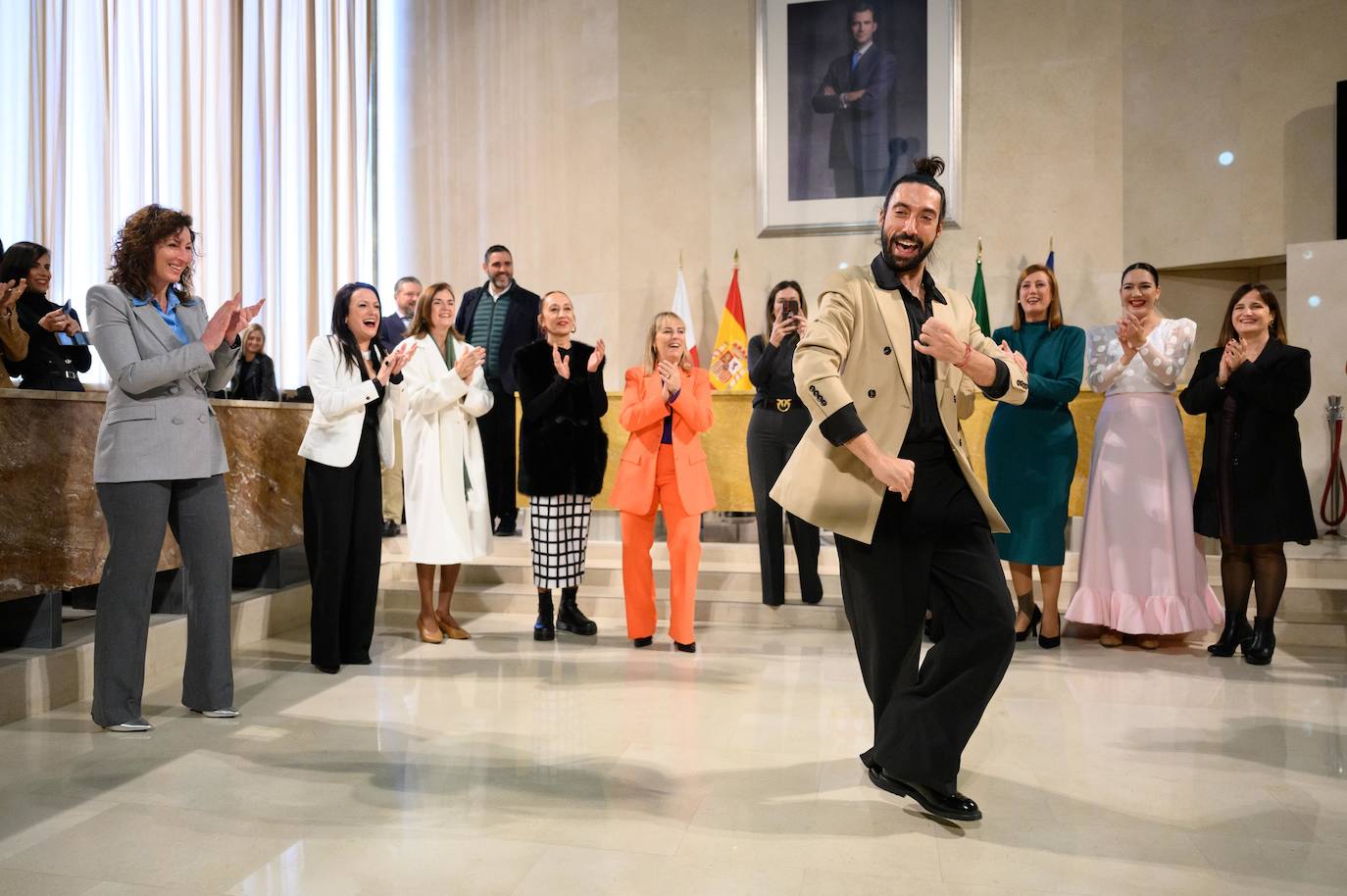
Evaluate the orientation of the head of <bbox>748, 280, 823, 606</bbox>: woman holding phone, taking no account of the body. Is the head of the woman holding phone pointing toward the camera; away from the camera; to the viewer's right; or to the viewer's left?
toward the camera

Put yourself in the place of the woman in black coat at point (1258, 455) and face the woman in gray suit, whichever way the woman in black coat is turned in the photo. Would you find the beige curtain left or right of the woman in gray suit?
right

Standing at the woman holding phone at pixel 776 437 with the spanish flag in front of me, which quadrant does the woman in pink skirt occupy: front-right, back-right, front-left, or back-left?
back-right

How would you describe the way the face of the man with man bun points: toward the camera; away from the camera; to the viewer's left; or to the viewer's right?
toward the camera

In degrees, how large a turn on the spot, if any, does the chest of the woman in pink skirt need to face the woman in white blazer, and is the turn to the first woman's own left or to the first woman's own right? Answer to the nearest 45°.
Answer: approximately 45° to the first woman's own right

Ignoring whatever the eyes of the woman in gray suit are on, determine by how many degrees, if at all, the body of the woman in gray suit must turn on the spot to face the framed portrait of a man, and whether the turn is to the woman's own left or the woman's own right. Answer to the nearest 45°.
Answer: approximately 90° to the woman's own left

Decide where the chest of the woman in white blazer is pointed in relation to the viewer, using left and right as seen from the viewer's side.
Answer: facing the viewer and to the right of the viewer

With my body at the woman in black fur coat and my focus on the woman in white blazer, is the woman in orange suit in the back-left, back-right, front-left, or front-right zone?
back-left

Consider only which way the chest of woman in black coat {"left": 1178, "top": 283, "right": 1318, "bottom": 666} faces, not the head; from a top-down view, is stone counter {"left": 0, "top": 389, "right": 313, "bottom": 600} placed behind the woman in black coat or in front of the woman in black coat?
in front

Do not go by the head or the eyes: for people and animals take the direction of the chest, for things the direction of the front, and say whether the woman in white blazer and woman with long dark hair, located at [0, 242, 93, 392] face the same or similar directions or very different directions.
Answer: same or similar directions

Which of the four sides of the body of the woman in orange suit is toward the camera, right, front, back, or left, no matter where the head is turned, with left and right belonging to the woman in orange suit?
front

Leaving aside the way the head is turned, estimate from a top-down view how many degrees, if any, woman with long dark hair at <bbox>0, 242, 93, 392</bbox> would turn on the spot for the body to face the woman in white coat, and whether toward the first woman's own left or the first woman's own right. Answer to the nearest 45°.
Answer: approximately 45° to the first woman's own left

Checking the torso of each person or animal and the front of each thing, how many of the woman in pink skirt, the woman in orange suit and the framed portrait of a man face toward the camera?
3

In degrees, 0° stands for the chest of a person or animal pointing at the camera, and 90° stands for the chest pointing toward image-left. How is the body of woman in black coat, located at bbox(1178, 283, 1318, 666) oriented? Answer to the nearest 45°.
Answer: approximately 45°

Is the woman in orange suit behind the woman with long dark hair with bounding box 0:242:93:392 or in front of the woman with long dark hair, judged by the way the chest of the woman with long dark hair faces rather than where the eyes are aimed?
in front

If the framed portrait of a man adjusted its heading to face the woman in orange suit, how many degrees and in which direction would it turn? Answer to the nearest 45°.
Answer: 0° — it already faces them

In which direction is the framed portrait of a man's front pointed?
toward the camera

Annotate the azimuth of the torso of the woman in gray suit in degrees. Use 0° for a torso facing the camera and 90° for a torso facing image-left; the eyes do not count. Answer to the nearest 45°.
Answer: approximately 315°

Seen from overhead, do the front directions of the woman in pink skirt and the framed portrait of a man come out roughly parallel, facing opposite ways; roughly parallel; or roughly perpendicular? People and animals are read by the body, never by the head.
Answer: roughly parallel

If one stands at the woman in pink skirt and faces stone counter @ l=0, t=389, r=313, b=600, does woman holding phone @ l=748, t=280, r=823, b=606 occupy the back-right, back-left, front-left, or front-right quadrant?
front-right

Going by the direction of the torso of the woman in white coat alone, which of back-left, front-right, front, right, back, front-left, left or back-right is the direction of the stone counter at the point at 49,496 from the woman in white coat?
right
